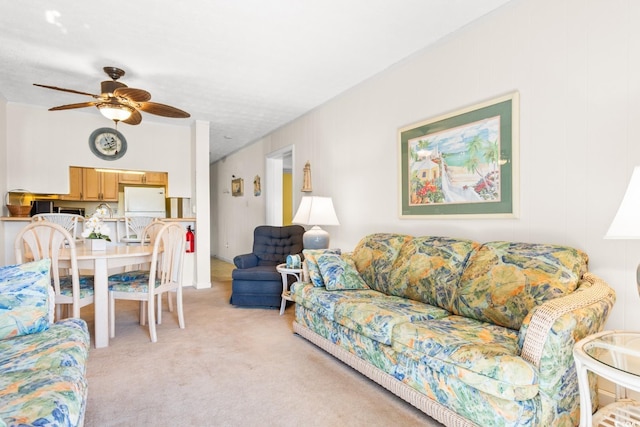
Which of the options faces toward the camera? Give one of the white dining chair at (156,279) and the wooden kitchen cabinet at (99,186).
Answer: the wooden kitchen cabinet

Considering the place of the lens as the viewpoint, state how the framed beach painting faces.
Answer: facing the viewer and to the left of the viewer

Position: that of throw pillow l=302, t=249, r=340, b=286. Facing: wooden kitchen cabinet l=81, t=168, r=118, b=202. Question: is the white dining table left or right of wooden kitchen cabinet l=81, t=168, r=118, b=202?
left

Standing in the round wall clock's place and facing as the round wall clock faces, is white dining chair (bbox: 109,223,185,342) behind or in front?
in front

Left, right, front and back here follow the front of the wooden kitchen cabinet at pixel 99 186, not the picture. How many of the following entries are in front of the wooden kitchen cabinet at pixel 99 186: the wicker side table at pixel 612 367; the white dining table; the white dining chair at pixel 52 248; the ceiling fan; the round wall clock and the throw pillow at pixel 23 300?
6

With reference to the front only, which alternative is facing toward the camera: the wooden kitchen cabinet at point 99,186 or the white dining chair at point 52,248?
the wooden kitchen cabinet

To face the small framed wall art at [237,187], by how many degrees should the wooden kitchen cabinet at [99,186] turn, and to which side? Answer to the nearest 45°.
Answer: approximately 90° to its left

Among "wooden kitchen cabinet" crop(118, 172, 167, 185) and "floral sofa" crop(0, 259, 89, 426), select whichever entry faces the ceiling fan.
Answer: the wooden kitchen cabinet

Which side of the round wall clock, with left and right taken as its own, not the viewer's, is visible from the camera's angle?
front

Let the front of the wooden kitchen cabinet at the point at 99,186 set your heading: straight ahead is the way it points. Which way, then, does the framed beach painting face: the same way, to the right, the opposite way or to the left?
to the right

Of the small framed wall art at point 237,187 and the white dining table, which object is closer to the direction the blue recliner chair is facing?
the white dining table

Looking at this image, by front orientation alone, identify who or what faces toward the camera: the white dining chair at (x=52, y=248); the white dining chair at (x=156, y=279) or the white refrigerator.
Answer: the white refrigerator

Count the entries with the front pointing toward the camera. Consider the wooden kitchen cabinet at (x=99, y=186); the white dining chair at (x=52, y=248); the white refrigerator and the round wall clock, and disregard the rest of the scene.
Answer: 3

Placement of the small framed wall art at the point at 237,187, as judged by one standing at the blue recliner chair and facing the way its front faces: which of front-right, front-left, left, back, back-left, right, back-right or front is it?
back-right

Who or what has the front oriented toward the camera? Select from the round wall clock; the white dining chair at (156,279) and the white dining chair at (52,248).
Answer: the round wall clock

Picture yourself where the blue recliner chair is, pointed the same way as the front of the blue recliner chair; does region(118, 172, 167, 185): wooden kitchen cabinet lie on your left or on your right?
on your right

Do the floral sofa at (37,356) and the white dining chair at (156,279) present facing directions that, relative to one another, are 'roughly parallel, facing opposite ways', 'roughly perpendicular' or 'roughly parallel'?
roughly parallel, facing opposite ways

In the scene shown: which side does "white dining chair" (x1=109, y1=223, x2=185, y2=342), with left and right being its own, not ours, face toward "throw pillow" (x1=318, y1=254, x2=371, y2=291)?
back

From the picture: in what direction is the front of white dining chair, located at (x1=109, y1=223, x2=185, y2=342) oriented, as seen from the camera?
facing away from the viewer and to the left of the viewer

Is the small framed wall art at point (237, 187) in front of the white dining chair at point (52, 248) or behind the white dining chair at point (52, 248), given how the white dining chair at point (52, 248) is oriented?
in front

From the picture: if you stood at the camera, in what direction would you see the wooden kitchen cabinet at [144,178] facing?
facing the viewer
